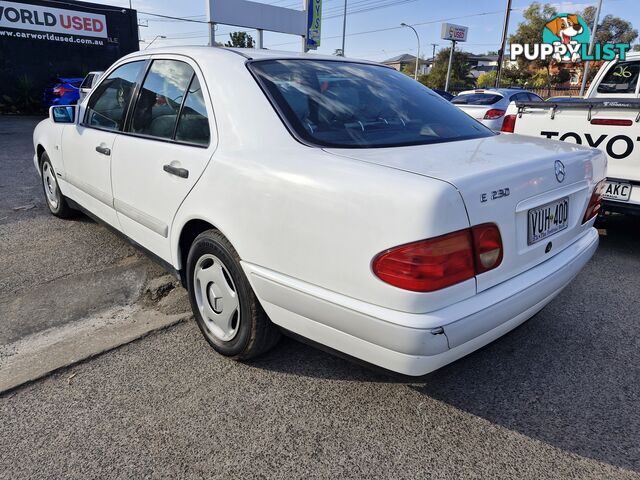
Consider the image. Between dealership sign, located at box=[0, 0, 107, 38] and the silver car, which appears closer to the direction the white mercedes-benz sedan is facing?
the dealership sign

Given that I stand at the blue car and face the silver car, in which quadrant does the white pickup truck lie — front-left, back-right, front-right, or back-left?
front-right

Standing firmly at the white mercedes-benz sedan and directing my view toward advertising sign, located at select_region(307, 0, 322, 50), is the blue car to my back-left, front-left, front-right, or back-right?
front-left

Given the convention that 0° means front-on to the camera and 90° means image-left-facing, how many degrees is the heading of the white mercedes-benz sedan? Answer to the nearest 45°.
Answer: approximately 135°

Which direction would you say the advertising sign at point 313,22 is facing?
toward the camera

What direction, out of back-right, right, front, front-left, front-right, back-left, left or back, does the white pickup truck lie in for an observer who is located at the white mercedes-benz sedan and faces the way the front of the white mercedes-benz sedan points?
right

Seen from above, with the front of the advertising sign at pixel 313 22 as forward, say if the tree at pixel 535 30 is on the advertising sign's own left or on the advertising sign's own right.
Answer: on the advertising sign's own left

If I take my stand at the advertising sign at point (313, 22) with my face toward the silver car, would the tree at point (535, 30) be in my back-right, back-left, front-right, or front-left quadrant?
back-left

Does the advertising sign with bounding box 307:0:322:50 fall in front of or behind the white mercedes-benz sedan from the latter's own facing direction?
in front
